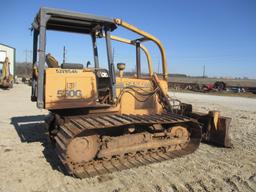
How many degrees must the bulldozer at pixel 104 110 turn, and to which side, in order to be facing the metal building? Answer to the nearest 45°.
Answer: approximately 90° to its left

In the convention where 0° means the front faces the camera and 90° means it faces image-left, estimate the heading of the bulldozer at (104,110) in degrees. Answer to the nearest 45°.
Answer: approximately 225°
